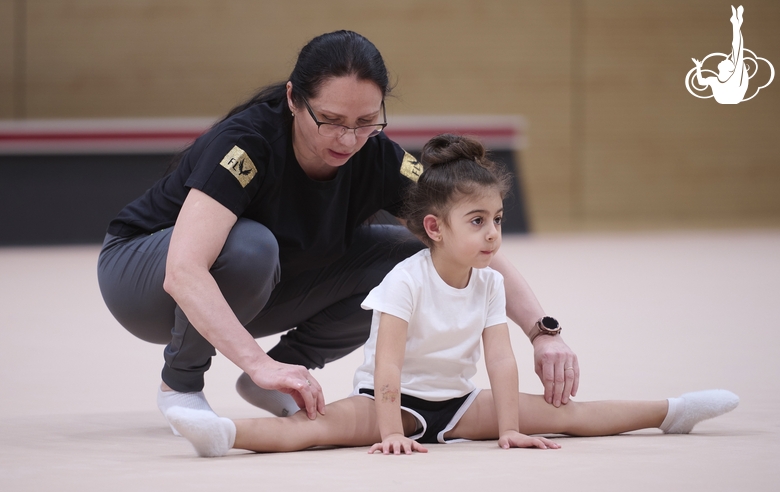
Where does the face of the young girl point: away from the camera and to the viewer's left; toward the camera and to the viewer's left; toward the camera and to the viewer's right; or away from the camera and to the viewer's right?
toward the camera and to the viewer's right

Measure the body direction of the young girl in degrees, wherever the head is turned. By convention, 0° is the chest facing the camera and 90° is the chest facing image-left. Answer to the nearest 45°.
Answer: approximately 315°

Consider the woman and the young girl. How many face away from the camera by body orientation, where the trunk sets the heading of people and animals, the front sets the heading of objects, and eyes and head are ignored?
0

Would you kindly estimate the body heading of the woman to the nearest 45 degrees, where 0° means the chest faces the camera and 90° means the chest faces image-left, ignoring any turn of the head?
approximately 315°
